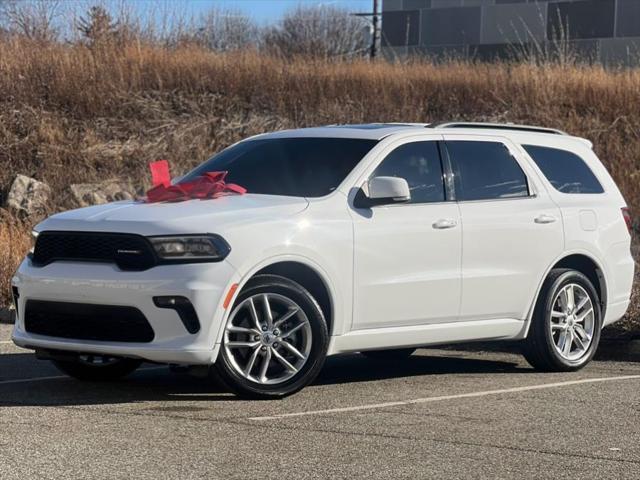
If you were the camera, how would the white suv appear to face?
facing the viewer and to the left of the viewer

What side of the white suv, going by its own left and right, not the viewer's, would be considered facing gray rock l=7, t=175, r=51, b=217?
right

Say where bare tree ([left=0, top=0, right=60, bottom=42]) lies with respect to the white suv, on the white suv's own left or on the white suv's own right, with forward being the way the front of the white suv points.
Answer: on the white suv's own right

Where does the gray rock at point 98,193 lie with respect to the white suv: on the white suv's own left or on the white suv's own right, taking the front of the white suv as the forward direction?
on the white suv's own right
